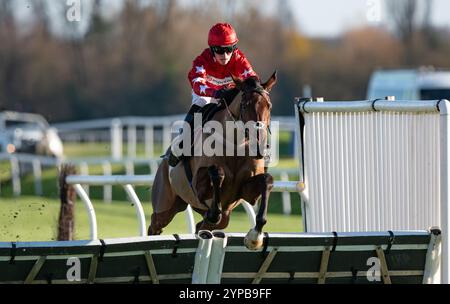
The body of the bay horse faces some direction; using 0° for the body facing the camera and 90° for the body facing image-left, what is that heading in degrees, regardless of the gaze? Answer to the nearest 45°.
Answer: approximately 315°

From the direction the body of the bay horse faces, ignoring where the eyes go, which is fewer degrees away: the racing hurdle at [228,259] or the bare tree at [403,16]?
the racing hurdle

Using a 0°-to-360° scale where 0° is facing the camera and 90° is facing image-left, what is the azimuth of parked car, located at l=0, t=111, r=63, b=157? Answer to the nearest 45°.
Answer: approximately 315°

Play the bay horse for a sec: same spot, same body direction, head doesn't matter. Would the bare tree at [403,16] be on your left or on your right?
on your left

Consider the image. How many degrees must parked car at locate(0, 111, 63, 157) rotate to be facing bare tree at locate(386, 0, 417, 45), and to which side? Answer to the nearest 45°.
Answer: approximately 90° to its left

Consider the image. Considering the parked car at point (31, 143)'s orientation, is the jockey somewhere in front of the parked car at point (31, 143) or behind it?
in front
